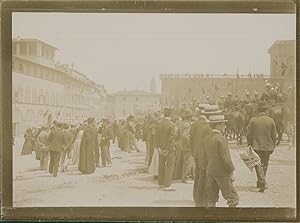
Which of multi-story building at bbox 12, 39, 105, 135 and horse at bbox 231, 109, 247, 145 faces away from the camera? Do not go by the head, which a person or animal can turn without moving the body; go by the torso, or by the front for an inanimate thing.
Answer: the horse

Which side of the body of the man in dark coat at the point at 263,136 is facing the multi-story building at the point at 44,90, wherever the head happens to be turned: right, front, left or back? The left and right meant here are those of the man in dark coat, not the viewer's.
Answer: left

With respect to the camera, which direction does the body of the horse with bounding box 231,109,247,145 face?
away from the camera

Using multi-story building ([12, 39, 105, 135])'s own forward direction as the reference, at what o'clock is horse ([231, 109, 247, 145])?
The horse is roughly at 11 o'clock from the multi-story building.

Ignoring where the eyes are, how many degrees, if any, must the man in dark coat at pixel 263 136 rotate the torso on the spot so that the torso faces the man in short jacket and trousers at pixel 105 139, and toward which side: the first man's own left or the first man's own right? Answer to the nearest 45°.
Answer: approximately 90° to the first man's own left

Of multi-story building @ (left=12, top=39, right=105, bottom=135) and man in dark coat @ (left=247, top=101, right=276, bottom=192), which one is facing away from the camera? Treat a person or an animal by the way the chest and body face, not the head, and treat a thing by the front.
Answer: the man in dark coat

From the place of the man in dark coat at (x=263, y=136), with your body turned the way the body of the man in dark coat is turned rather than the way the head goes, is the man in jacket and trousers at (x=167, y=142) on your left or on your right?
on your left

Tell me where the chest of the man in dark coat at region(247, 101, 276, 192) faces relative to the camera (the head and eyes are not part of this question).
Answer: away from the camera

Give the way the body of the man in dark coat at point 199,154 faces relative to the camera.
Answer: away from the camera

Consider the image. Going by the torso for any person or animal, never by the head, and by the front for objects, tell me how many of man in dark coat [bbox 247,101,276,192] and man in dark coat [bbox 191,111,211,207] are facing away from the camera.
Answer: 2

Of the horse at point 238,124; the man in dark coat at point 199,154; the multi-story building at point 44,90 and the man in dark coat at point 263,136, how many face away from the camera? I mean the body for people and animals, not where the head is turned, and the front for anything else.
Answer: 3
